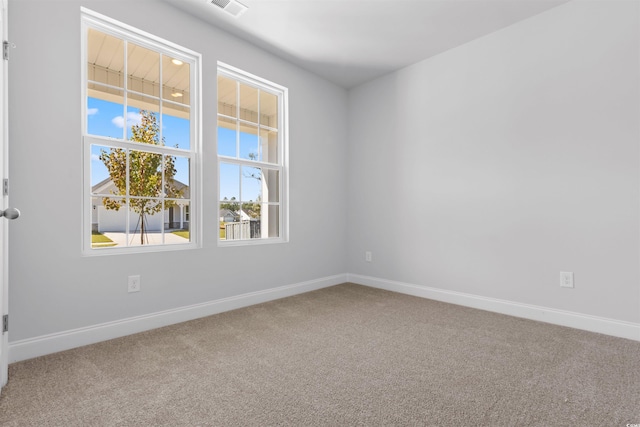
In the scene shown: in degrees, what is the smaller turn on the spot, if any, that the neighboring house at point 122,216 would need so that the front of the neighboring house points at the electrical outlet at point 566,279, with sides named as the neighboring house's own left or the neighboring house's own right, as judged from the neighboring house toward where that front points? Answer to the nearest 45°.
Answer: approximately 45° to the neighboring house's own left

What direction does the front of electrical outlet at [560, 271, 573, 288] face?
toward the camera

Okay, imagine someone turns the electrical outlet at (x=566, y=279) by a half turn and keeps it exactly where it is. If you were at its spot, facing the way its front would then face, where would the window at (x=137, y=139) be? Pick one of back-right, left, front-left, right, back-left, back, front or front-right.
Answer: back-left

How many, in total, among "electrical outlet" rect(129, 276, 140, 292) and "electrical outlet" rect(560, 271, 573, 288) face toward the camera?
2

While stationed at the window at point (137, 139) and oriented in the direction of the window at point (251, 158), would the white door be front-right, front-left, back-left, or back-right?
back-right

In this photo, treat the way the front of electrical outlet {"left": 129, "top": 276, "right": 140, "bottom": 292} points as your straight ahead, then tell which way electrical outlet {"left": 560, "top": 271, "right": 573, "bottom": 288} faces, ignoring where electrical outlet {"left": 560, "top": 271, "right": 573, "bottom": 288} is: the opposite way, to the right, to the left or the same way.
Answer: to the right

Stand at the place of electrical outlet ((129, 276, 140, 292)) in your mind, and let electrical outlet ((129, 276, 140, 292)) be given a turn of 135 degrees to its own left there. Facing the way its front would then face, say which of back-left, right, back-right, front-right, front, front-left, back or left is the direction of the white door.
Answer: back

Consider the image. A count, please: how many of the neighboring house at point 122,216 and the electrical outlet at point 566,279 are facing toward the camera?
2

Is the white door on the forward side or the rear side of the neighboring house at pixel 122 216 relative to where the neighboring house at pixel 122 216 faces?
on the forward side

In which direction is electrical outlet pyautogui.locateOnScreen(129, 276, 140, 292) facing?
toward the camera
